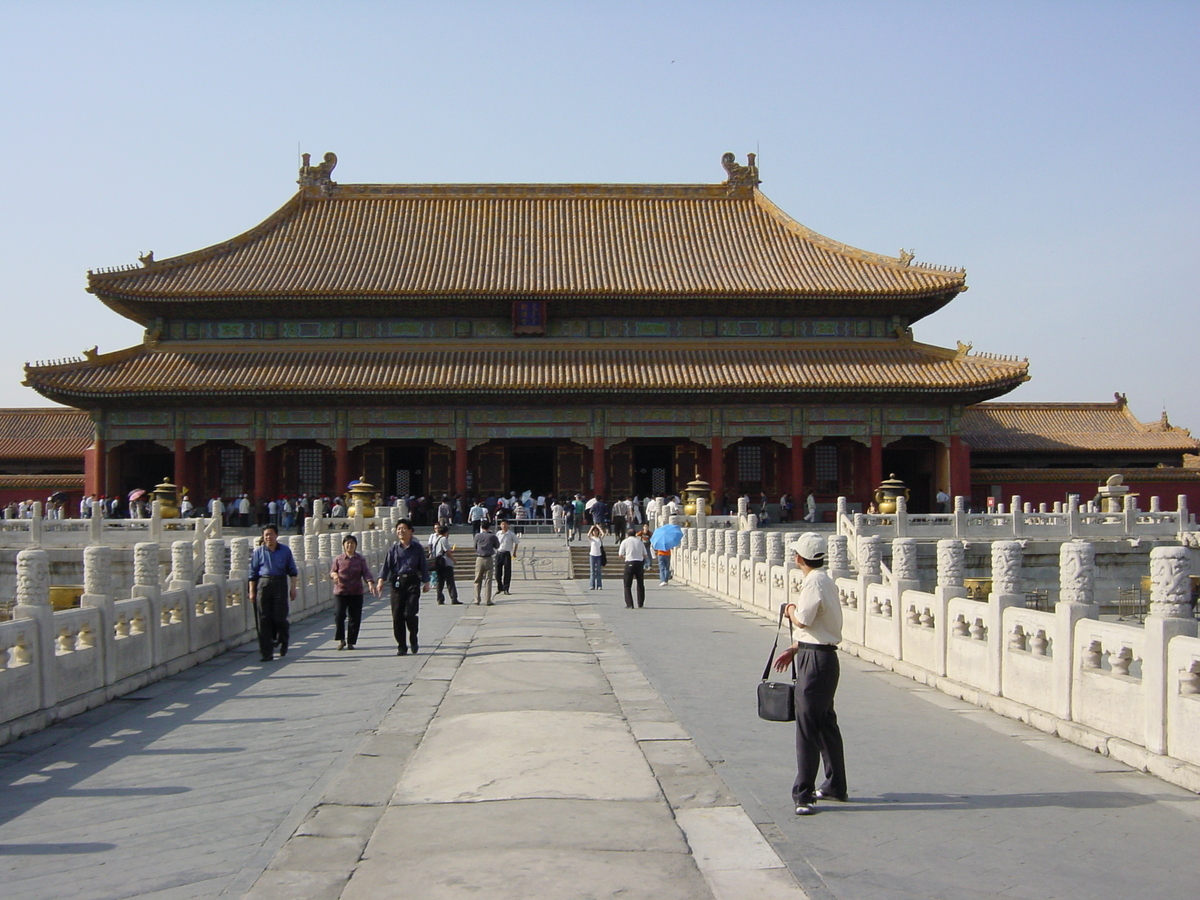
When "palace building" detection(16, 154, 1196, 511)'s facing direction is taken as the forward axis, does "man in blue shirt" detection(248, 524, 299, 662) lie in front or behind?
in front

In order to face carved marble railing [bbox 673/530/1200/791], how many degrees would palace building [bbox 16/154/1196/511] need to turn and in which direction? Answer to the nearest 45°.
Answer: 0° — it already faces it

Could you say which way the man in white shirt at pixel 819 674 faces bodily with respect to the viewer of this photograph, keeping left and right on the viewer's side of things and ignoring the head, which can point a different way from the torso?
facing to the left of the viewer

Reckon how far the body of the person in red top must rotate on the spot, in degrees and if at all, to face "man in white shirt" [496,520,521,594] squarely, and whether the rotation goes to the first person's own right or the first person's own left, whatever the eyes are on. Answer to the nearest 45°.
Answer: approximately 180°

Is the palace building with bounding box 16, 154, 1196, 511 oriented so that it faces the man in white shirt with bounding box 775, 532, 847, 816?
yes

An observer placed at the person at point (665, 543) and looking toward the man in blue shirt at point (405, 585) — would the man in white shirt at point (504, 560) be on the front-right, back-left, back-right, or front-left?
front-right

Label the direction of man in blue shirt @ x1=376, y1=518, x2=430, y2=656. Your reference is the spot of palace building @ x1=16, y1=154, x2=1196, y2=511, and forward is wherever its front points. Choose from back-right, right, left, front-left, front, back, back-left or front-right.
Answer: front

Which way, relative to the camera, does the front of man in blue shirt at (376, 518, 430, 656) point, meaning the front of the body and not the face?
toward the camera

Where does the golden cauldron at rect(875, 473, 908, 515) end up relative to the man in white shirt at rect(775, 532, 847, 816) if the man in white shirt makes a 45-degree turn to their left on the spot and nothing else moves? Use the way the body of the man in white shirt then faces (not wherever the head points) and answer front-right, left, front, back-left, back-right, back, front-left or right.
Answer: back-right

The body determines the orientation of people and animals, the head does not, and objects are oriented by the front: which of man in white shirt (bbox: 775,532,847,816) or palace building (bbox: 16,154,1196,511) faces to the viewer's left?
the man in white shirt

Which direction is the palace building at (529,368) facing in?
toward the camera

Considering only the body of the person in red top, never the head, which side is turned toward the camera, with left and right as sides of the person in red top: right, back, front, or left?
front

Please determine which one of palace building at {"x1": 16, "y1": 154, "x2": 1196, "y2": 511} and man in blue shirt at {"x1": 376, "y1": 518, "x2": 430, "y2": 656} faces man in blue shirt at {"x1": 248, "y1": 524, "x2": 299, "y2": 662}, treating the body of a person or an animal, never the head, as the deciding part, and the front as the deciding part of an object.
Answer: the palace building
